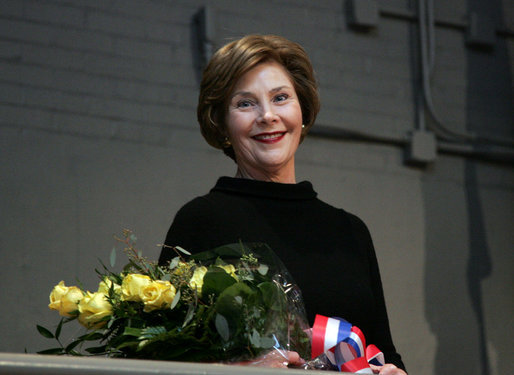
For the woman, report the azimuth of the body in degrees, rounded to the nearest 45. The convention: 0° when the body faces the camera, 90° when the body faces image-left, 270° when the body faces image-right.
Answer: approximately 0°

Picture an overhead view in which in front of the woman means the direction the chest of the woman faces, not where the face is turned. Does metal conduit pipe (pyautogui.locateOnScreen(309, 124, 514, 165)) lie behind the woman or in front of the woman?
behind

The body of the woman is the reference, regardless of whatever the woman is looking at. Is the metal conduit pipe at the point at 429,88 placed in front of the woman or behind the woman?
behind
